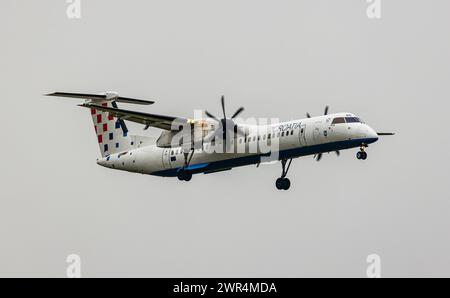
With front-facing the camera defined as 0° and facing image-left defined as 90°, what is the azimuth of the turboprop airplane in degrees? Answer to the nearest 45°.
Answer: approximately 315°
